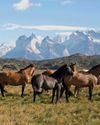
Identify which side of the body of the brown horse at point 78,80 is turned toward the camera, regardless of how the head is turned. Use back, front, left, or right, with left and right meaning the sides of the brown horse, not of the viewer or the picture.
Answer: left

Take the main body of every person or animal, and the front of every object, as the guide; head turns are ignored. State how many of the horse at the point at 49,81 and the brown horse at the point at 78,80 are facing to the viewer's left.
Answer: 1

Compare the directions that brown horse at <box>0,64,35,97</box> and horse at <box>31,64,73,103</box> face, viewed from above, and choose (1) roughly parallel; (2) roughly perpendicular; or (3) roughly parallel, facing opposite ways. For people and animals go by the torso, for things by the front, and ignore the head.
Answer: roughly parallel

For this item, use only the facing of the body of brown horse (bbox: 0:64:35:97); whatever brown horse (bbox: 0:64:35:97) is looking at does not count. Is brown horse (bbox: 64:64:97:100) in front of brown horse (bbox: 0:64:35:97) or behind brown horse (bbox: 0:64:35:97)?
in front

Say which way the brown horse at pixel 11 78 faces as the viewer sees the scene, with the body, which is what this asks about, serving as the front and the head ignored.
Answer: to the viewer's right
